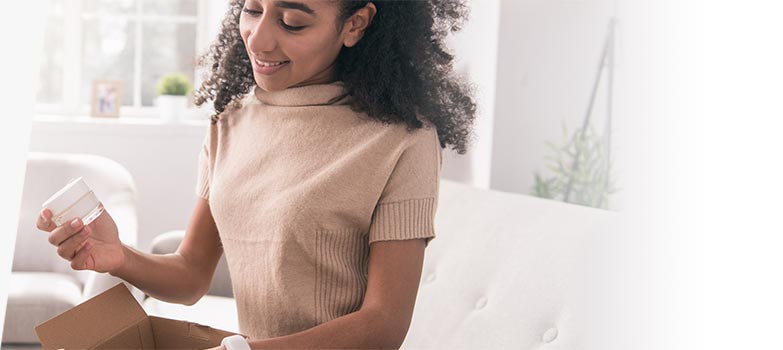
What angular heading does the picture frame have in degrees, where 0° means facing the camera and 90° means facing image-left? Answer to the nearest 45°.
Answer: approximately 0°

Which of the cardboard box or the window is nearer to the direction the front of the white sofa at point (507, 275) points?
the cardboard box

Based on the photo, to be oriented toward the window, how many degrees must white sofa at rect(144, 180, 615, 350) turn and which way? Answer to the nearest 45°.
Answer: approximately 90° to its right

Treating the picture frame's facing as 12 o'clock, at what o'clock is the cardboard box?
The cardboard box is roughly at 12 o'clock from the picture frame.

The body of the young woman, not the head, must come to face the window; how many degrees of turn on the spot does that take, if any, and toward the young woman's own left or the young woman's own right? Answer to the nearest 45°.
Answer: approximately 135° to the young woman's own right

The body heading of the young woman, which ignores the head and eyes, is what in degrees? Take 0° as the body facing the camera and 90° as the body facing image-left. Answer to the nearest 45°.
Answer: approximately 45°

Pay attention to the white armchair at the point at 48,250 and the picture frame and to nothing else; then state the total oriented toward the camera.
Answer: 2

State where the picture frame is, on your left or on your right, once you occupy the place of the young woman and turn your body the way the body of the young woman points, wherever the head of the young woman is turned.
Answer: on your right

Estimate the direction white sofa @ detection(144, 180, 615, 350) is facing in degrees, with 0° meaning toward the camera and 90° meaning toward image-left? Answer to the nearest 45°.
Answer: approximately 45°

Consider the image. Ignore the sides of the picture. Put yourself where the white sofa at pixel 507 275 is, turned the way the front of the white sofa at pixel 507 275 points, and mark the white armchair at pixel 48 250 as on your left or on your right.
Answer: on your right
